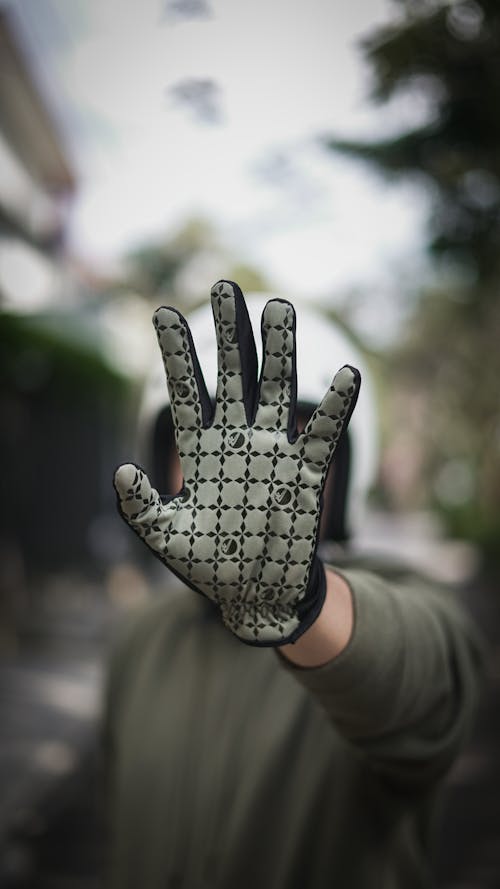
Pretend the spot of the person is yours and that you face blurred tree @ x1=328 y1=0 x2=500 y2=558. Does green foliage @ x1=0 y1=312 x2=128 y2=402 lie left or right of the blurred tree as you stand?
left

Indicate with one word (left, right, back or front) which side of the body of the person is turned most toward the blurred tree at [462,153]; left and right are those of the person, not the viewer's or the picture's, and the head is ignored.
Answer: back

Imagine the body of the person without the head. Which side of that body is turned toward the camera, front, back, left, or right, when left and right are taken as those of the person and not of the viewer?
front

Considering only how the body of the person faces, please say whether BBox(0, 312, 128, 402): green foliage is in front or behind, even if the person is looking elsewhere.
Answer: behind

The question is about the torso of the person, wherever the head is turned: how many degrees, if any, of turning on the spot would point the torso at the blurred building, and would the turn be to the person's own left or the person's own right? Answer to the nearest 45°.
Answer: approximately 135° to the person's own right
